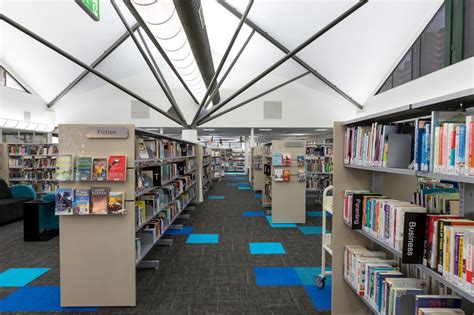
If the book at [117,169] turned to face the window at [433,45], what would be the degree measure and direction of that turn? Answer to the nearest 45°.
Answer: approximately 90° to its left

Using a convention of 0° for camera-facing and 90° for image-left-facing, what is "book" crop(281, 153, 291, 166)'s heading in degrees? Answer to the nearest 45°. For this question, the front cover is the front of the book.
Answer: approximately 0°

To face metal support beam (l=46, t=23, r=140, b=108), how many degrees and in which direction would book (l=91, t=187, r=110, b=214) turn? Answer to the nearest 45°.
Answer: approximately 180°

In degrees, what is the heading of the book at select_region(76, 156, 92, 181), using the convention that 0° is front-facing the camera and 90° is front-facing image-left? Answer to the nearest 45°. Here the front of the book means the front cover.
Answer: approximately 0°
